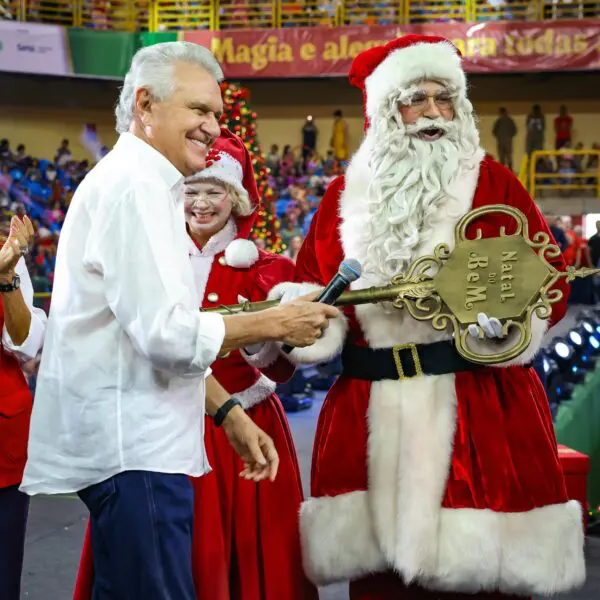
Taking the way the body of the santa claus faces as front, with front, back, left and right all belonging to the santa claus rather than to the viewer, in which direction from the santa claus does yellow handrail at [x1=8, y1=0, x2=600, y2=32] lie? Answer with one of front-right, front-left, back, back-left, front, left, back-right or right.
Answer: back

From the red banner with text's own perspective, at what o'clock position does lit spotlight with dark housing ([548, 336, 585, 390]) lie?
The lit spotlight with dark housing is roughly at 12 o'clock from the red banner with text.

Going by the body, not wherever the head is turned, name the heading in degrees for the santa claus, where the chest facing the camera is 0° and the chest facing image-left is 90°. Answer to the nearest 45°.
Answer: approximately 0°

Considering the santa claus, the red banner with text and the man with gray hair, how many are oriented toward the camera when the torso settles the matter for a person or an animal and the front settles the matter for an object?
2

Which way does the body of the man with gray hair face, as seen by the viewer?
to the viewer's right

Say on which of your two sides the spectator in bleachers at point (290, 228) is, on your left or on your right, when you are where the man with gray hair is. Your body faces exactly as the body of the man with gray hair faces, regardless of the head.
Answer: on your left

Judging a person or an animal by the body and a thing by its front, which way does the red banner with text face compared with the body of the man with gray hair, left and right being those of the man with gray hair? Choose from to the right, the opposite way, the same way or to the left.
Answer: to the right

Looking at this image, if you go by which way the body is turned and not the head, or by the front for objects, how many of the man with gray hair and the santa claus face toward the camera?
1

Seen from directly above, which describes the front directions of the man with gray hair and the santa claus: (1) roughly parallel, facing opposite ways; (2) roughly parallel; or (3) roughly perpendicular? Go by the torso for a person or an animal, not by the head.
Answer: roughly perpendicular

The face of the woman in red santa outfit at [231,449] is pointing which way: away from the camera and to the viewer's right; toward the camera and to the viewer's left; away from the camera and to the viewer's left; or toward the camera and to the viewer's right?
toward the camera and to the viewer's left

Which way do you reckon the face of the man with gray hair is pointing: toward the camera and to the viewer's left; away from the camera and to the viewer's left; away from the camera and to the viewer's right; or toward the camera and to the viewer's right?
toward the camera and to the viewer's right

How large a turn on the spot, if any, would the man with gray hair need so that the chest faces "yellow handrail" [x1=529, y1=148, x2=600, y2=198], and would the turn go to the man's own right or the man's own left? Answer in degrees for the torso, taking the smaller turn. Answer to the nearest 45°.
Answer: approximately 45° to the man's own left
